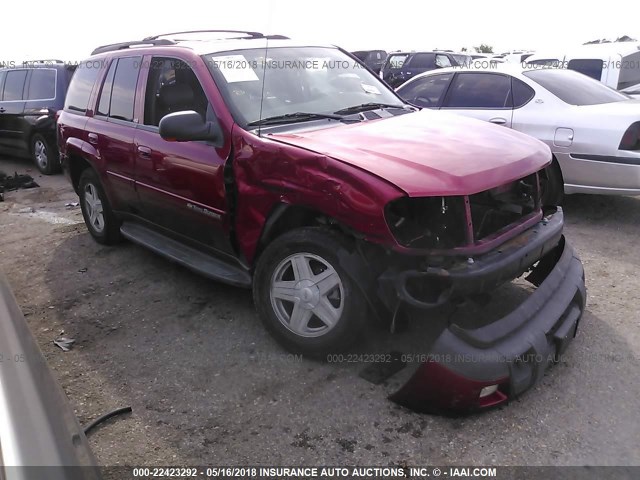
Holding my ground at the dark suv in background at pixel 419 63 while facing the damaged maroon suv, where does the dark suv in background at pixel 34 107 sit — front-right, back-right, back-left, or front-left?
front-right

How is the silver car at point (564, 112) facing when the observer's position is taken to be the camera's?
facing away from the viewer and to the left of the viewer

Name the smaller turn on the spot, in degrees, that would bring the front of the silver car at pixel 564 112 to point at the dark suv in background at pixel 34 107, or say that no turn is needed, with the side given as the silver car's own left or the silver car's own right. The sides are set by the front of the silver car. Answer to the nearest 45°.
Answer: approximately 45° to the silver car's own left

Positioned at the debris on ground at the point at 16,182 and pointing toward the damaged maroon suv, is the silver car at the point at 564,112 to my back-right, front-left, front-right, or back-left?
front-left

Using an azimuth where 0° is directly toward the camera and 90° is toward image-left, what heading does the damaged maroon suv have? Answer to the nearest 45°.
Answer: approximately 315°

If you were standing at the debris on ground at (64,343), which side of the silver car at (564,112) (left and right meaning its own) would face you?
left

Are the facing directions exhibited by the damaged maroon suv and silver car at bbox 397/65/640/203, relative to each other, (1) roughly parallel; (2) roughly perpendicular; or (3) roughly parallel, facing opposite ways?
roughly parallel, facing opposite ways

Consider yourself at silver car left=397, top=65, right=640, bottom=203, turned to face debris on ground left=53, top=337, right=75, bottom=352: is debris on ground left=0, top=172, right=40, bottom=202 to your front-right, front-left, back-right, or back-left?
front-right

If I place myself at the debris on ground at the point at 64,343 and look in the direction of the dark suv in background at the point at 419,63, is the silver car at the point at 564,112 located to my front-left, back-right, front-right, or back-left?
front-right

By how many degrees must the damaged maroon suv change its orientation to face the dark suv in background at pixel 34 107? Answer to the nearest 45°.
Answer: approximately 180°

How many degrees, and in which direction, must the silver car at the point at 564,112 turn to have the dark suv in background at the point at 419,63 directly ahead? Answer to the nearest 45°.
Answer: approximately 45° to its right

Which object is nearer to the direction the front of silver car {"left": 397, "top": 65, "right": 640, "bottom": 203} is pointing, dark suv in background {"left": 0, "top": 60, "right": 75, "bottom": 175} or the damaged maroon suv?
the dark suv in background

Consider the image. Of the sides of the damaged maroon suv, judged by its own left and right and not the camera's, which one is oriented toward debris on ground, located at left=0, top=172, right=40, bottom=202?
back

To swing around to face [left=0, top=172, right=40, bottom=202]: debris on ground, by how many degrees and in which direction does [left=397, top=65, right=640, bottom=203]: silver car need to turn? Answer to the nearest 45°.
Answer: approximately 45° to its left

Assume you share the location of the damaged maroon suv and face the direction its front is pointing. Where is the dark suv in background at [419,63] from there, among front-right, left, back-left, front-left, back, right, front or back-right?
back-left
